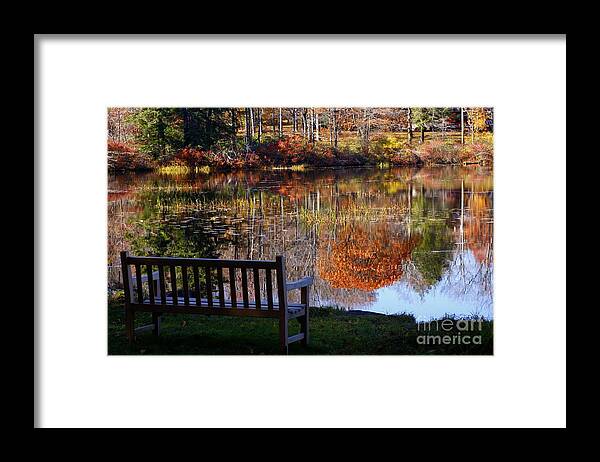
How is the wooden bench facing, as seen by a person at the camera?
facing away from the viewer and to the right of the viewer
